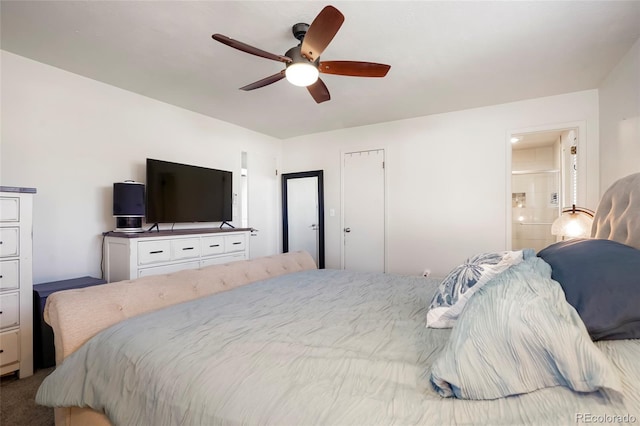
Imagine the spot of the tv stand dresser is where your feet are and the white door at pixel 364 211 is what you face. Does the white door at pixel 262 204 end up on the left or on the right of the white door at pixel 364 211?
left

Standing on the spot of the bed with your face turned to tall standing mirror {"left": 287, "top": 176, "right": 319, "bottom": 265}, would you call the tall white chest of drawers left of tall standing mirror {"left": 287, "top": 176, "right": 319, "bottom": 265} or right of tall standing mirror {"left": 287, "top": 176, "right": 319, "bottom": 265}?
left

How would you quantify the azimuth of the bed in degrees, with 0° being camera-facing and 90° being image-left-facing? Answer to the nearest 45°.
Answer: approximately 135°

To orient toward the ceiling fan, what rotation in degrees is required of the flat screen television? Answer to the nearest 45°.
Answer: approximately 45° to its right

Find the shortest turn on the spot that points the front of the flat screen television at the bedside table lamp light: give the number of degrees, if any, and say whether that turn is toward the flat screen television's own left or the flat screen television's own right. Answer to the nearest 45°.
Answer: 0° — it already faces it

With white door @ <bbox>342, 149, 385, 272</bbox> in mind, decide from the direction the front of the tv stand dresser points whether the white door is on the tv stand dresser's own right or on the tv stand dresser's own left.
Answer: on the tv stand dresser's own left

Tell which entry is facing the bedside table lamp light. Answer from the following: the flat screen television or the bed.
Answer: the flat screen television

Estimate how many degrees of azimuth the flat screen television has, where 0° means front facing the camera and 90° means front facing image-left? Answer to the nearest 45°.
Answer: approximately 315°

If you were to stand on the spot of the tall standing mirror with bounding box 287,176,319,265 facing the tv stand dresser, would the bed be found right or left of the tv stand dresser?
left

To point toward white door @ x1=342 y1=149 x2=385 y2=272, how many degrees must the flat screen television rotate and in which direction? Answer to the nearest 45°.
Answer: approximately 45° to its left

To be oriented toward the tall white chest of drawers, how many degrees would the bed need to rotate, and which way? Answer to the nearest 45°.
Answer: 0° — it already faces it

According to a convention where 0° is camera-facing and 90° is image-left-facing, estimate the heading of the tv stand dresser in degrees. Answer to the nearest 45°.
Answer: approximately 315°

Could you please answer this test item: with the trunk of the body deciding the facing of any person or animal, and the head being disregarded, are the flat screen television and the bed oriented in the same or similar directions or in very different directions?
very different directions
